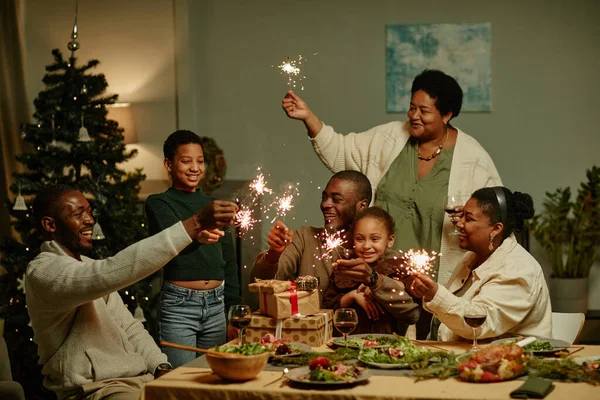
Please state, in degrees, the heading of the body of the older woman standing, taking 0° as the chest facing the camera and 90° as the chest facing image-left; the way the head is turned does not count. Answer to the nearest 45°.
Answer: approximately 45°

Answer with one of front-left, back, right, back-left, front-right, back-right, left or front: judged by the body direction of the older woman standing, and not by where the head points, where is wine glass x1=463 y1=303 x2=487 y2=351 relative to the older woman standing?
front-left

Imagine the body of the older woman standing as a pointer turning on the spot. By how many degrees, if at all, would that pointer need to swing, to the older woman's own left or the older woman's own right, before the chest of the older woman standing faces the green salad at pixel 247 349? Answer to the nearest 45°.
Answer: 0° — they already face it

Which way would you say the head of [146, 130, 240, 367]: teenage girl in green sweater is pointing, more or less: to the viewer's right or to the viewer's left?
to the viewer's right
